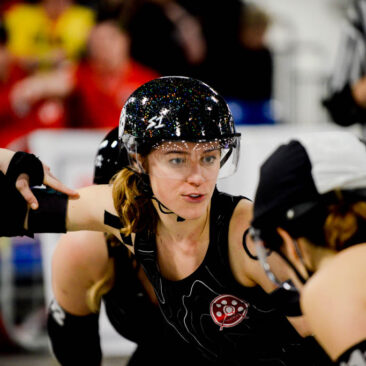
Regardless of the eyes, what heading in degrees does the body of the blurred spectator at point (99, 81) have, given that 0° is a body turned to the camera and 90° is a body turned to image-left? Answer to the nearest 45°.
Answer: approximately 0°

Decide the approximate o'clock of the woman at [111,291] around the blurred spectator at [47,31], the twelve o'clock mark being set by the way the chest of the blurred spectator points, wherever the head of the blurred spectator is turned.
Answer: The woman is roughly at 12 o'clock from the blurred spectator.

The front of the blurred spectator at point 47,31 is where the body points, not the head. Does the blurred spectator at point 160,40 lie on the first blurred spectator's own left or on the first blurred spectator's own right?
on the first blurred spectator's own left

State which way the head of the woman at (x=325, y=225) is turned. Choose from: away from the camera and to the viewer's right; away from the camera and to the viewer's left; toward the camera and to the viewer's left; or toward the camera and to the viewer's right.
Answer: away from the camera and to the viewer's left

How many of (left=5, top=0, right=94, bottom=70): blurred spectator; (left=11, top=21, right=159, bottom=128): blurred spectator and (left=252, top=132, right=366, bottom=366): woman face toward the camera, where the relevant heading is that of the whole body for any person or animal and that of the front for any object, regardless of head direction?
2

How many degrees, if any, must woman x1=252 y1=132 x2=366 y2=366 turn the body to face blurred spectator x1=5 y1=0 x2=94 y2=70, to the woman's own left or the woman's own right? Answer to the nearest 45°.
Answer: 0° — they already face them

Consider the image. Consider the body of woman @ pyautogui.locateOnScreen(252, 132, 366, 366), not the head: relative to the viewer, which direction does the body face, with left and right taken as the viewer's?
facing away from the viewer and to the left of the viewer

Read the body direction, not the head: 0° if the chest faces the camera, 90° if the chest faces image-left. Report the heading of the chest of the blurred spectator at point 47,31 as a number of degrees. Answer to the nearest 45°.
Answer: approximately 0°

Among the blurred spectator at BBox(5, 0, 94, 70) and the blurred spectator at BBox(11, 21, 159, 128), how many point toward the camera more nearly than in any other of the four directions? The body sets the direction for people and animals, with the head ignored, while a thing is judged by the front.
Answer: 2

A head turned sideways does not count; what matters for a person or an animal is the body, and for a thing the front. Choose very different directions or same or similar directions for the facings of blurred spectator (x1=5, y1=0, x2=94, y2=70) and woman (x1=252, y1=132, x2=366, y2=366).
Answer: very different directions
